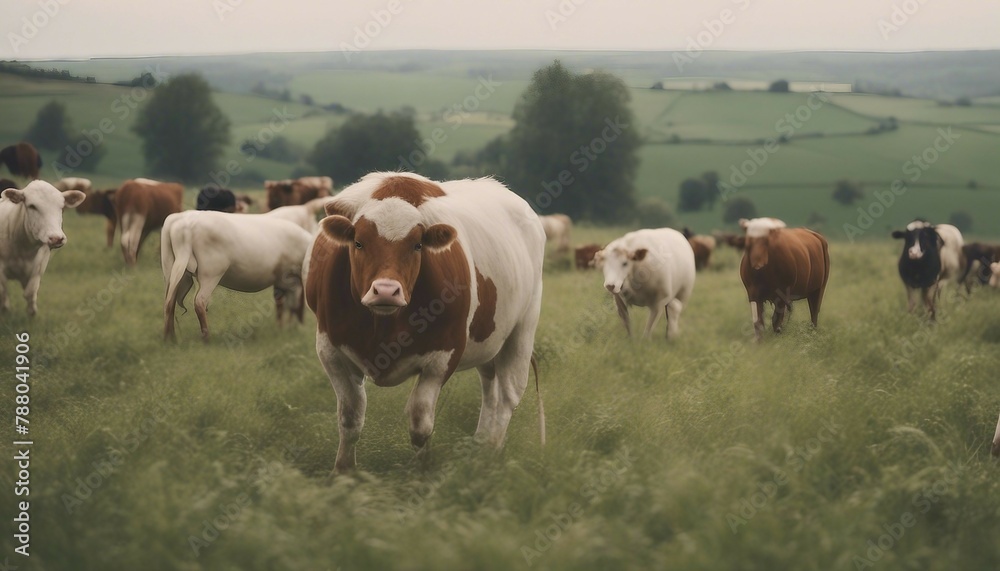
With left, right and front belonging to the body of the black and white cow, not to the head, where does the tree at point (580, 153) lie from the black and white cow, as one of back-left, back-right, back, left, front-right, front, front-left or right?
right

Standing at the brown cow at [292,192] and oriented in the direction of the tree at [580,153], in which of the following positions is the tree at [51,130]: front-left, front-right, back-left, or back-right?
front-left

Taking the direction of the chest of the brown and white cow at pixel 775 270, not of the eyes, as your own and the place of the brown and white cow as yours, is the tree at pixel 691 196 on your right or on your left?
on your right

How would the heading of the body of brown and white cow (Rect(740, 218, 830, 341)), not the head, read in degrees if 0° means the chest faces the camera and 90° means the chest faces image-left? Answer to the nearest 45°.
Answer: approximately 45°

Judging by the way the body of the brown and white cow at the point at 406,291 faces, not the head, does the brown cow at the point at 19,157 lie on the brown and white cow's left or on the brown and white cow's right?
on the brown and white cow's right

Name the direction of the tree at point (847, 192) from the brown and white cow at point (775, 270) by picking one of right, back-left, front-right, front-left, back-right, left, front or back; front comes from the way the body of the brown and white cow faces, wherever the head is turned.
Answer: back-right

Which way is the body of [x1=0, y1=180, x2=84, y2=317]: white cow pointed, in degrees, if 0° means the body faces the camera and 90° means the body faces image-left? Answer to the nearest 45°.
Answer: approximately 315°

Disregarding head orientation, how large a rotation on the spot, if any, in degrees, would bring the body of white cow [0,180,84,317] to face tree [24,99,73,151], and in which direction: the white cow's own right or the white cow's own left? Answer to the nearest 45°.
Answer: approximately 135° to the white cow's own left
